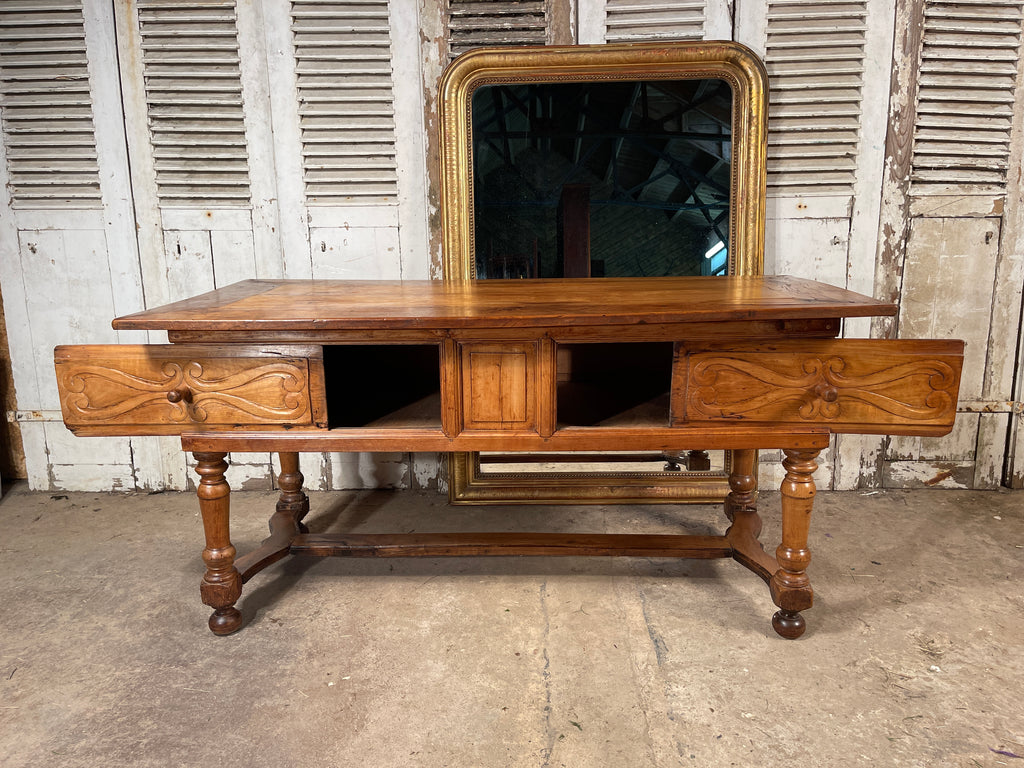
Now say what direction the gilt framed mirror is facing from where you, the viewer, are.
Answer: facing the viewer

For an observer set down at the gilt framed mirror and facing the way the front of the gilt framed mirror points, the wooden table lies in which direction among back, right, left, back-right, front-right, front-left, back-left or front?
front
